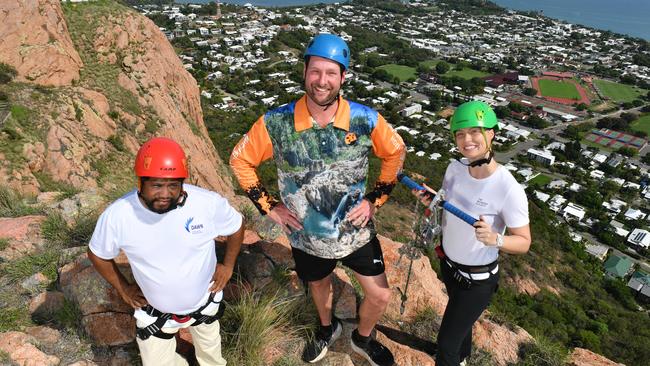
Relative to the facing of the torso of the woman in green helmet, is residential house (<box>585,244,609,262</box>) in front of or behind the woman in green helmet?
behind

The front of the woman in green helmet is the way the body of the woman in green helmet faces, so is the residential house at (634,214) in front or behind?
behind

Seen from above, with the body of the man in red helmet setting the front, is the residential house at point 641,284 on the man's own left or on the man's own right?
on the man's own left

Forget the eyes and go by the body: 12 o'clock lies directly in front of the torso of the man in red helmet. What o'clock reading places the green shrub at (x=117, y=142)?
The green shrub is roughly at 6 o'clock from the man in red helmet.

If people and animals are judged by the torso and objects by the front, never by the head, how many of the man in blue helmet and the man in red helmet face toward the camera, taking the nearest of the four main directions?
2

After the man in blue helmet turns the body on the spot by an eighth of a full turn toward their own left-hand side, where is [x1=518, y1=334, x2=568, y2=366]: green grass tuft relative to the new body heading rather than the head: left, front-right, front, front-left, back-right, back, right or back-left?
front-left

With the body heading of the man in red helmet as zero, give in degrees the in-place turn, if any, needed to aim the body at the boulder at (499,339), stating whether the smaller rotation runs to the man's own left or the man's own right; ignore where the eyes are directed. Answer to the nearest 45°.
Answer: approximately 90° to the man's own left

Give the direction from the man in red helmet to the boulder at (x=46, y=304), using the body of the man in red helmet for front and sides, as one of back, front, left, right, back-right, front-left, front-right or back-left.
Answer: back-right

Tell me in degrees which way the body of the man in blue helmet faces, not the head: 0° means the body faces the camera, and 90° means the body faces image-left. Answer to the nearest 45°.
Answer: approximately 0°
